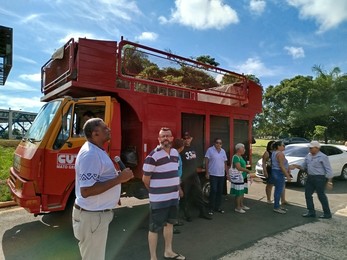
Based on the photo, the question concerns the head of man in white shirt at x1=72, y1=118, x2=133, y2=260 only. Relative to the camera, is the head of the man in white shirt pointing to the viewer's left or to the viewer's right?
to the viewer's right

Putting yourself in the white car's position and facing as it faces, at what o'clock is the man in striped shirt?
The man in striped shirt is roughly at 11 o'clock from the white car.

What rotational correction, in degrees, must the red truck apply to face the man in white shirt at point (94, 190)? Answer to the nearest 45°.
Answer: approximately 45° to its left

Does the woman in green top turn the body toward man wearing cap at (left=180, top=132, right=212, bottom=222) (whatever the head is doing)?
no

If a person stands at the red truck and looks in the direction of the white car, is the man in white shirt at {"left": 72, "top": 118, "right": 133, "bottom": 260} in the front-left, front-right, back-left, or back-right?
back-right

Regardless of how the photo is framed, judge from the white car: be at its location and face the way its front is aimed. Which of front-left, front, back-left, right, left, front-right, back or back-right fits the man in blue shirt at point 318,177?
front-left

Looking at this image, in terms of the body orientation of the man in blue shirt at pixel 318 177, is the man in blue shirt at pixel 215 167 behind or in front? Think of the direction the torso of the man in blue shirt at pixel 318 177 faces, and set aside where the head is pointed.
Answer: in front

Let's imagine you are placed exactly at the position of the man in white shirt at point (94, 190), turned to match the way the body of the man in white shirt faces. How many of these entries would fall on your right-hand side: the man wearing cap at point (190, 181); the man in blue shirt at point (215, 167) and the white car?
0

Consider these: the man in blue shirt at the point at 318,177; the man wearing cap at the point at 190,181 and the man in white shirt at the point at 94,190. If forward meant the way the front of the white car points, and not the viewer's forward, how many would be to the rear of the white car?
0

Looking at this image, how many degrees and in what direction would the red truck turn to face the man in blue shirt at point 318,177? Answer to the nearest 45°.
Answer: approximately 135° to its left

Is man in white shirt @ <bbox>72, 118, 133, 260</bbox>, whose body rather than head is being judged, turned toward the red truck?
no

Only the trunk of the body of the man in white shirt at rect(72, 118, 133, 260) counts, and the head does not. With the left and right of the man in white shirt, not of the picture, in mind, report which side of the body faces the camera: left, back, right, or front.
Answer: right

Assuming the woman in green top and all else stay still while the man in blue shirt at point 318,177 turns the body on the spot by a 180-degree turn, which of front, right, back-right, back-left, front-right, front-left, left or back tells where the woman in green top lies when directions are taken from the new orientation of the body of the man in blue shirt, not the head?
back-left

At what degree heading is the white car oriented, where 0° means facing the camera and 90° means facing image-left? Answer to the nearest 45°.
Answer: approximately 45°

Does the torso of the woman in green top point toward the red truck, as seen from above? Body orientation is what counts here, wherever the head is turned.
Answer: no

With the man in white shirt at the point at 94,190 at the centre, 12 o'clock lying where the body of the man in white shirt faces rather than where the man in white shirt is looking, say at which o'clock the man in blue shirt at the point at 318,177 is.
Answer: The man in blue shirt is roughly at 11 o'clock from the man in white shirt.

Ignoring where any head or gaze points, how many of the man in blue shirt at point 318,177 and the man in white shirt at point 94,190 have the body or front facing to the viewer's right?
1

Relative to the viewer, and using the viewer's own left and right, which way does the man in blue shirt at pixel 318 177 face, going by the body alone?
facing the viewer and to the left of the viewer

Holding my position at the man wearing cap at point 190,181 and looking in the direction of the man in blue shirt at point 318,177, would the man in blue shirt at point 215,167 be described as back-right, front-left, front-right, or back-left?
front-left
